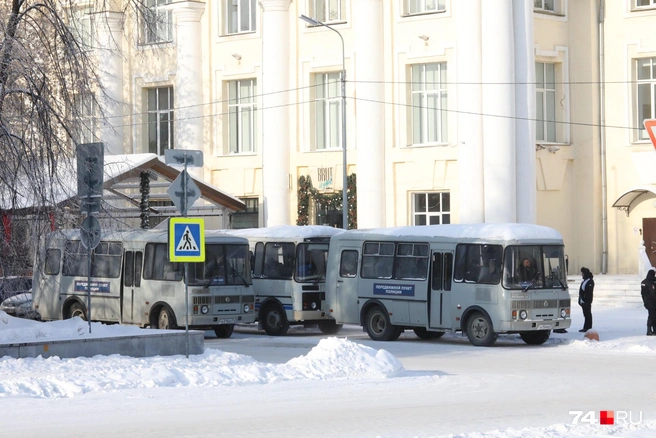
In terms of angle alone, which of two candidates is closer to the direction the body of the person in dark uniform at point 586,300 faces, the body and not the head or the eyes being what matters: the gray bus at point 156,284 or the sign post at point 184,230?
the gray bus

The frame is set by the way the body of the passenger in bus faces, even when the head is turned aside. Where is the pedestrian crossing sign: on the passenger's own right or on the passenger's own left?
on the passenger's own right

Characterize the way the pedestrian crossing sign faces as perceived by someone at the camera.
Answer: facing the viewer

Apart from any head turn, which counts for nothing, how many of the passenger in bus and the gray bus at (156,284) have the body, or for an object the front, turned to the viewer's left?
0

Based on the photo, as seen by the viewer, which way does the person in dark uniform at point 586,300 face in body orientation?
to the viewer's left

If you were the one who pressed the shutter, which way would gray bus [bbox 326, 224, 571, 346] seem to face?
facing the viewer and to the right of the viewer

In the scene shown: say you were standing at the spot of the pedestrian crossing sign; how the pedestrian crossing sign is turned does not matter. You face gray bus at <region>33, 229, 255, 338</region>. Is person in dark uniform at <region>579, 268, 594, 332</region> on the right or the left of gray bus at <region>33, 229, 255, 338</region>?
right

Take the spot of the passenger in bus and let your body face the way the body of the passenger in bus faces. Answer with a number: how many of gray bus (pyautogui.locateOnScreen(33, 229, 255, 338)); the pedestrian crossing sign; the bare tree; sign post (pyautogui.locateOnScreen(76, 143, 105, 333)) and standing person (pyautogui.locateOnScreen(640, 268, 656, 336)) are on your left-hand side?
1

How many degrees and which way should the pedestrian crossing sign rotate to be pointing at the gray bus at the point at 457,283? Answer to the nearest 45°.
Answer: approximately 135° to its left

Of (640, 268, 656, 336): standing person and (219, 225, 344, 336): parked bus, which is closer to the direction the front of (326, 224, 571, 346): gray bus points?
the standing person

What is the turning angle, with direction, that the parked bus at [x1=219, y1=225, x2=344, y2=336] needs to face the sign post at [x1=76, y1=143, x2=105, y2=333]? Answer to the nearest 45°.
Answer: approximately 45° to its right

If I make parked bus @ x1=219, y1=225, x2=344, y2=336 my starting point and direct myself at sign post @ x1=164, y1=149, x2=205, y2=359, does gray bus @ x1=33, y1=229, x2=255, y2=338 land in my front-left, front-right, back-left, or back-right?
front-right
